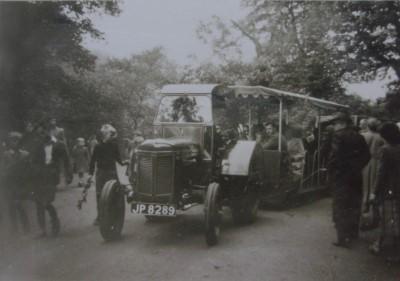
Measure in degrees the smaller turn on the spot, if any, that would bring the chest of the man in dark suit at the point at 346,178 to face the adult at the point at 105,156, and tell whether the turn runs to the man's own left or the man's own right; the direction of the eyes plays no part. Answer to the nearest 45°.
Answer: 0° — they already face them

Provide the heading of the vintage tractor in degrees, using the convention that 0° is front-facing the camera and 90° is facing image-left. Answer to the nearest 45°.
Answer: approximately 45°

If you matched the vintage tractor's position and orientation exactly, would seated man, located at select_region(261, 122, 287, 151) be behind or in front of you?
behind

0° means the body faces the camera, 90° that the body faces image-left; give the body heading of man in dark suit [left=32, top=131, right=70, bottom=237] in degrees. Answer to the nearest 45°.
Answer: approximately 0°

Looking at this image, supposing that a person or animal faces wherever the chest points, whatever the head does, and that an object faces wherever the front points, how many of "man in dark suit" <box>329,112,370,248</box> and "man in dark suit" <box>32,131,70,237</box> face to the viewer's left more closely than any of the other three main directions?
1

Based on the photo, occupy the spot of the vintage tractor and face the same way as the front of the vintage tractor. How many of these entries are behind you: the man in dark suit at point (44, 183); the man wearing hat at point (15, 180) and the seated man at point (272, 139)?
1

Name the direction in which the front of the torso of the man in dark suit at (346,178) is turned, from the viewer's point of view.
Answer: to the viewer's left

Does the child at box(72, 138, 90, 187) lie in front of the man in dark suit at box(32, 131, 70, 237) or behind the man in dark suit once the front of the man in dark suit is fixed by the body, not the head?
behind
